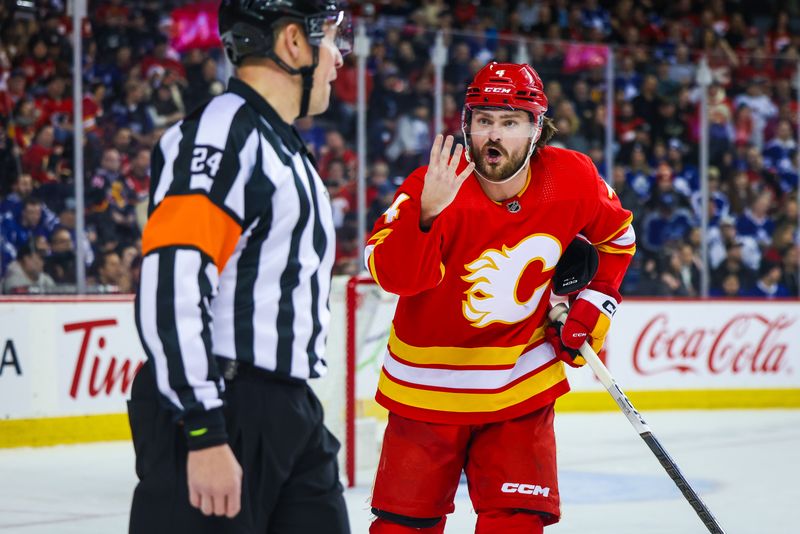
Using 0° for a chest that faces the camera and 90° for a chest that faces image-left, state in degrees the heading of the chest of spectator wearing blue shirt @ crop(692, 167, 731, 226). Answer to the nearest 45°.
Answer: approximately 0°

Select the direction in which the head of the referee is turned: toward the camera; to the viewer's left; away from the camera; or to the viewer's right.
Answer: to the viewer's right

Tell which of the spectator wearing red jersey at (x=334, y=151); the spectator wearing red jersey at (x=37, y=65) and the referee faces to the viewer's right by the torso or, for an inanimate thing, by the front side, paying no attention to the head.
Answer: the referee

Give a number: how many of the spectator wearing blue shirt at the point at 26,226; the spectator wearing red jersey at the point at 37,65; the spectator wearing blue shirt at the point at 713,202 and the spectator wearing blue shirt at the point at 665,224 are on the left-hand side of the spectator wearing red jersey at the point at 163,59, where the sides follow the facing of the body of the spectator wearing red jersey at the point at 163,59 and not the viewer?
2

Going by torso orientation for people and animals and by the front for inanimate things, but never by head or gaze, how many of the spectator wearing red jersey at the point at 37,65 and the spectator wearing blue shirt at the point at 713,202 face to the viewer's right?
0

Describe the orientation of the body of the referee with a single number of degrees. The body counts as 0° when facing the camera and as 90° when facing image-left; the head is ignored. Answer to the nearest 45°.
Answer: approximately 270°

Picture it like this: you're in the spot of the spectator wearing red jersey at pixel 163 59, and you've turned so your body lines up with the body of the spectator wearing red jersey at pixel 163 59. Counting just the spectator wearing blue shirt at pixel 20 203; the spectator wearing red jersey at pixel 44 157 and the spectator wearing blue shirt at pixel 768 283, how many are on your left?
1

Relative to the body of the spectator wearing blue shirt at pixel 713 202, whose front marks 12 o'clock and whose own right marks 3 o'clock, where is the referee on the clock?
The referee is roughly at 12 o'clock from the spectator wearing blue shirt.
